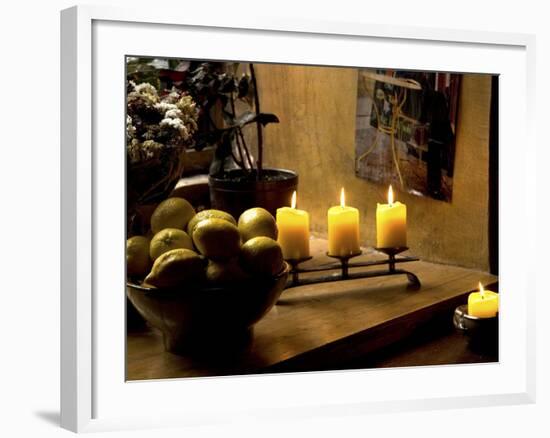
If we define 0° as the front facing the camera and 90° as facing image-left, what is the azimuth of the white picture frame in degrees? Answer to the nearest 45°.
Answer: approximately 315°
